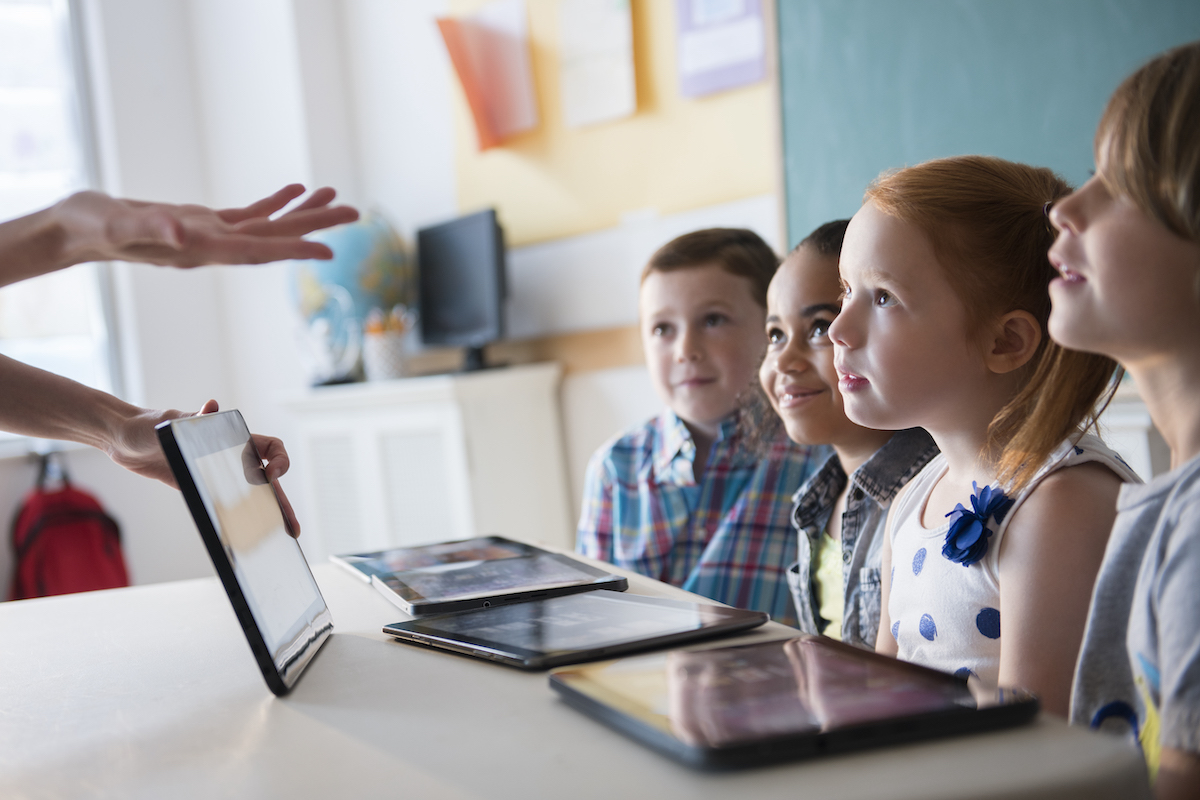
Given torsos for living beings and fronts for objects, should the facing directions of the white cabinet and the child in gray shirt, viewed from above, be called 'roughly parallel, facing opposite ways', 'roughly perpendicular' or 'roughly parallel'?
roughly perpendicular

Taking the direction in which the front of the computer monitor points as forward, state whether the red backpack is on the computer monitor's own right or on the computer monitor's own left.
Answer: on the computer monitor's own right

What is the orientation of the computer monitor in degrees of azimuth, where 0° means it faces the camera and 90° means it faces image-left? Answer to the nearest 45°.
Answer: approximately 45°

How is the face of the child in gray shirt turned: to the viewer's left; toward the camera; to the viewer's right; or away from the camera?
to the viewer's left

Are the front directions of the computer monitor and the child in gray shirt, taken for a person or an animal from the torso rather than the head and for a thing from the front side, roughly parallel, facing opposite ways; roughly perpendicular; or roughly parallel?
roughly perpendicular

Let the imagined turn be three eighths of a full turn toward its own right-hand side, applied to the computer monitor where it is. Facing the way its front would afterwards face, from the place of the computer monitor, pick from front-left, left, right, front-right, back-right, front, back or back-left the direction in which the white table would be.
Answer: back

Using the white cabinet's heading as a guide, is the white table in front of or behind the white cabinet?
in front

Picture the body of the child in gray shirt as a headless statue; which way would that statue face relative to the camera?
to the viewer's left

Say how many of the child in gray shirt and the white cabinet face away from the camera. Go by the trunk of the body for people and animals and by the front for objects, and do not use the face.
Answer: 0

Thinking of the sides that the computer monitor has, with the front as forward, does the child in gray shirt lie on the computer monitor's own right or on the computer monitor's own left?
on the computer monitor's own left

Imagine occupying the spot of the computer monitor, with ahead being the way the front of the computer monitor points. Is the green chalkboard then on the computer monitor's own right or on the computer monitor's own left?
on the computer monitor's own left

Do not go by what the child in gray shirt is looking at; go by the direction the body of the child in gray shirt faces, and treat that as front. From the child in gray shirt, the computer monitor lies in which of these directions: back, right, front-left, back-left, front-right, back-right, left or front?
front-right

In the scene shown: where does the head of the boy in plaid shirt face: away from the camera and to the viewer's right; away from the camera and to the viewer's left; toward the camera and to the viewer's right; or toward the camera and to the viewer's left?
toward the camera and to the viewer's left
